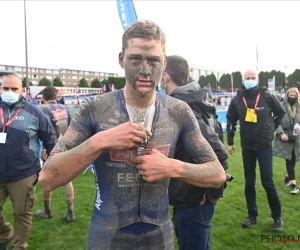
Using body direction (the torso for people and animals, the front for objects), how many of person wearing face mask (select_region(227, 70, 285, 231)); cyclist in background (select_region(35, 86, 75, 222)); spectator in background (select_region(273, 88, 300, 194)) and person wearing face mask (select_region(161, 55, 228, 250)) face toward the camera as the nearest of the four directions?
2

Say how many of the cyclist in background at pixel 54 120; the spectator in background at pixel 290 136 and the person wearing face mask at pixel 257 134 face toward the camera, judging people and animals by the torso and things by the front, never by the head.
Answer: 2

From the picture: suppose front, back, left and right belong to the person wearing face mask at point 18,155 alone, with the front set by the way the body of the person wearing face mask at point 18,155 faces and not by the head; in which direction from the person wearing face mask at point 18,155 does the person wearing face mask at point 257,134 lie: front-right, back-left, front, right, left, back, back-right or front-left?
back-left

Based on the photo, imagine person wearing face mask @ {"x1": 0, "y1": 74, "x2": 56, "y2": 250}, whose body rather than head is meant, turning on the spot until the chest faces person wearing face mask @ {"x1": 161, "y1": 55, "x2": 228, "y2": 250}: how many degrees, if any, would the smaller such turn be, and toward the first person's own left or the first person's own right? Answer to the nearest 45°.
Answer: approximately 90° to the first person's own left

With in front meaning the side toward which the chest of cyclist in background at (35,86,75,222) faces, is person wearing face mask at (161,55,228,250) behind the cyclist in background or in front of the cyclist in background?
behind

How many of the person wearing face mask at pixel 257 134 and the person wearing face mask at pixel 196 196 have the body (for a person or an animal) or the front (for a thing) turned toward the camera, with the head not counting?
1
